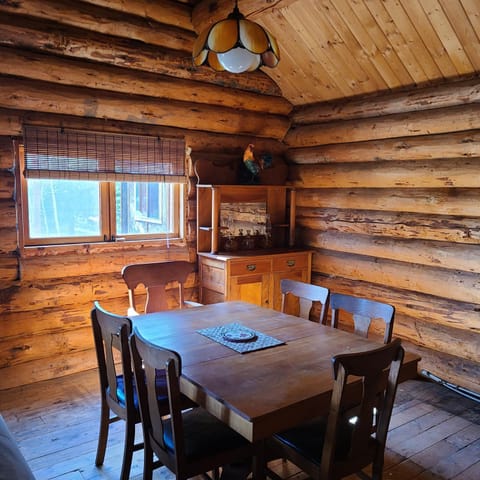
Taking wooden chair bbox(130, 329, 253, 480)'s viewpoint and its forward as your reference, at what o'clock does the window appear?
The window is roughly at 10 o'clock from the wooden chair.

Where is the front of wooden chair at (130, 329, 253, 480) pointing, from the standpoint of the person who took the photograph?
facing away from the viewer and to the right of the viewer

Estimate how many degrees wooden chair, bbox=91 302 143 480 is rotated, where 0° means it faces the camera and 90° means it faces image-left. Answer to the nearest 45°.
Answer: approximately 225°

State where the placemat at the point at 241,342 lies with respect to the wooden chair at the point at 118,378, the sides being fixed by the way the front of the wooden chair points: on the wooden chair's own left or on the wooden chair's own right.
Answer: on the wooden chair's own right

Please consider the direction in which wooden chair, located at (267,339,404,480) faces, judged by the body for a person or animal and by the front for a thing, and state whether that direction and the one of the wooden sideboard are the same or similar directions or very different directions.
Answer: very different directions

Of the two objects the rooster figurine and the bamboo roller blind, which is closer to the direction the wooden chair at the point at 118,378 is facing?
the rooster figurine
